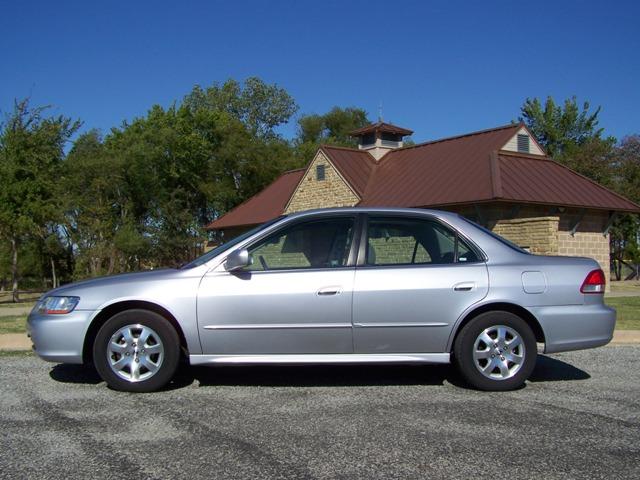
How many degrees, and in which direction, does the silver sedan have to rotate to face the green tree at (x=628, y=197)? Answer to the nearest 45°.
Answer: approximately 135° to its right

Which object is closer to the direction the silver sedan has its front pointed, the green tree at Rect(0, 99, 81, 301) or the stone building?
the green tree

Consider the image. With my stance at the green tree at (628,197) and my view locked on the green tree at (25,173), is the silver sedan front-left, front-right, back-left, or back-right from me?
front-left

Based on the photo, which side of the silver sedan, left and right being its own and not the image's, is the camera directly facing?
left

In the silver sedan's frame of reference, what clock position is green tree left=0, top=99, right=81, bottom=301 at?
The green tree is roughly at 2 o'clock from the silver sedan.

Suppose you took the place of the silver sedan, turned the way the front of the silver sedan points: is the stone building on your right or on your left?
on your right

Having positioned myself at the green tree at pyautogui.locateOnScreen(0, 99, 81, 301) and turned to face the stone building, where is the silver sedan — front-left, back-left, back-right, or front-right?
front-right
